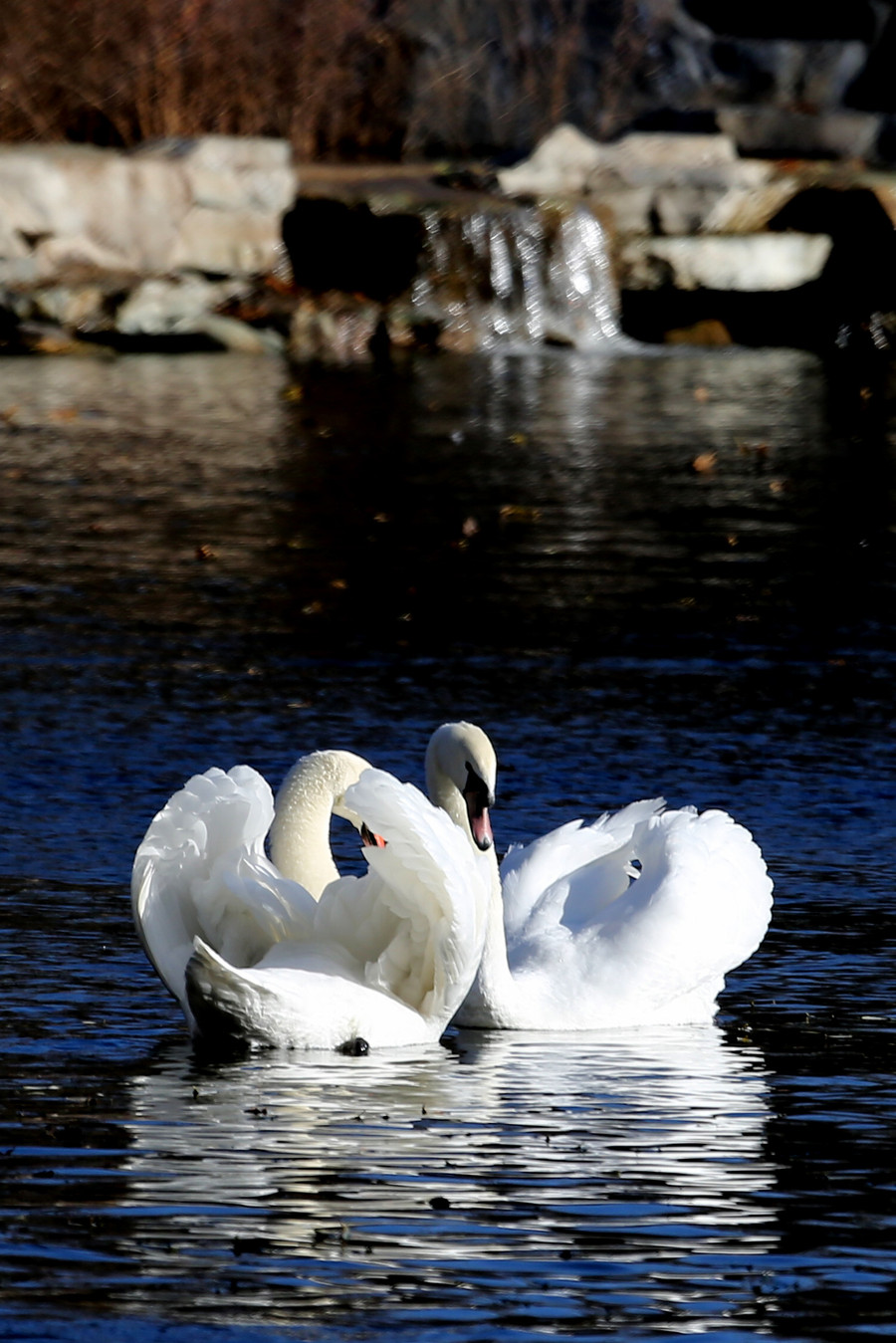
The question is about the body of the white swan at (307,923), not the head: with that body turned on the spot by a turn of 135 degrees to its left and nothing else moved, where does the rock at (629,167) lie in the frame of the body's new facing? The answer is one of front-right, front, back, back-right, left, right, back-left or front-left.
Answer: right

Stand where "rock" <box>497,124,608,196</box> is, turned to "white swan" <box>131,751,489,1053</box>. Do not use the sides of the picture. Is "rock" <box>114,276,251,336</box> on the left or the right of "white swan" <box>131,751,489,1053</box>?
right

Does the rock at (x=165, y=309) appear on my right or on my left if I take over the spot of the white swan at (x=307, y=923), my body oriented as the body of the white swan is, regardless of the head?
on my left

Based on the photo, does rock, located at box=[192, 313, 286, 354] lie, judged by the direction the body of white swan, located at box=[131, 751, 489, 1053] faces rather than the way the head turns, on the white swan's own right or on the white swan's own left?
on the white swan's own left

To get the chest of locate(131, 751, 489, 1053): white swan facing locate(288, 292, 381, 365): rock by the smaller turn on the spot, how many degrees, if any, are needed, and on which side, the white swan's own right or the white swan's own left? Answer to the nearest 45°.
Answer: approximately 45° to the white swan's own left

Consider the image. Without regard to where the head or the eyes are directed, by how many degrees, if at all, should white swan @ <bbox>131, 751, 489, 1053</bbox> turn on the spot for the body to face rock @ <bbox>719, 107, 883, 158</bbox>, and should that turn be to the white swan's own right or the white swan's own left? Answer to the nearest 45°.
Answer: approximately 45° to the white swan's own left

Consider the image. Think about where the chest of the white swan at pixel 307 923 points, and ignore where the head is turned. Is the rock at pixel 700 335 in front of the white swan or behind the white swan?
in front

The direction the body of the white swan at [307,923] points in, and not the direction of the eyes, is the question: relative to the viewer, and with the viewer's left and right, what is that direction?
facing away from the viewer and to the right of the viewer

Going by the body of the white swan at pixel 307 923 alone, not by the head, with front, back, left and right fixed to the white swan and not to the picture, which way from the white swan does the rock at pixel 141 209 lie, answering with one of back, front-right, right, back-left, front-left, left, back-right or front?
front-left
